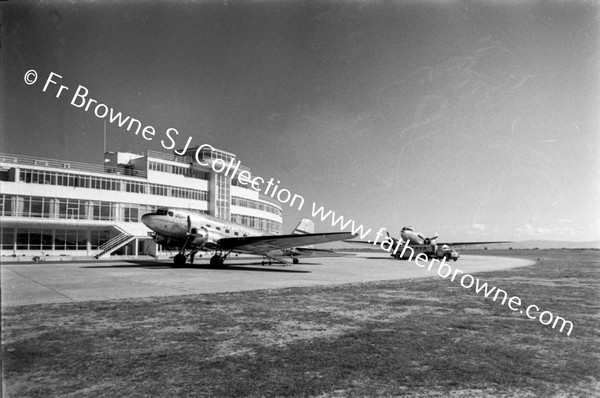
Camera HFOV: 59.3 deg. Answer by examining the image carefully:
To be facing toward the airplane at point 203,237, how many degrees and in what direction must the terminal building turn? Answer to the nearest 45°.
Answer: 0° — it already faces it

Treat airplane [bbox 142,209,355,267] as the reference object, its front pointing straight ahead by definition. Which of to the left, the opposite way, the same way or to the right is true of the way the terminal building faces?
to the left
